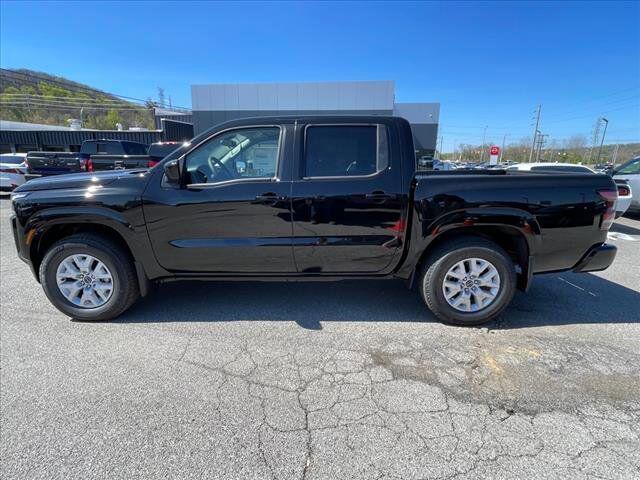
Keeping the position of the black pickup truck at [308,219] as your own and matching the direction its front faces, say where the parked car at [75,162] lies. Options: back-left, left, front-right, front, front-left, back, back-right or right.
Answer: front-right

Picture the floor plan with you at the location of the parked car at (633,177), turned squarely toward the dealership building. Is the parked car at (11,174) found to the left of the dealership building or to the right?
left

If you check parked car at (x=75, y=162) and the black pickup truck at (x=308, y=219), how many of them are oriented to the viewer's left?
1

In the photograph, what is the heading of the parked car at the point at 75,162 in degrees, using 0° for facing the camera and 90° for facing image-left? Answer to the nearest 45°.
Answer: approximately 225°

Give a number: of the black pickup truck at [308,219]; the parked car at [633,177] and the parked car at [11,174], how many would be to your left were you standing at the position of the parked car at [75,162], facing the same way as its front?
1

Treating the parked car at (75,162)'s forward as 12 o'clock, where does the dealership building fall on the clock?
The dealership building is roughly at 12 o'clock from the parked car.

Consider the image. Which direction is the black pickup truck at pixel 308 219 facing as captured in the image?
to the viewer's left

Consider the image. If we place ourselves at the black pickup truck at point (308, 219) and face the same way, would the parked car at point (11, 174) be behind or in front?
in front

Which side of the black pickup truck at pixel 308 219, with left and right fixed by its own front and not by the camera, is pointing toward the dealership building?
right
